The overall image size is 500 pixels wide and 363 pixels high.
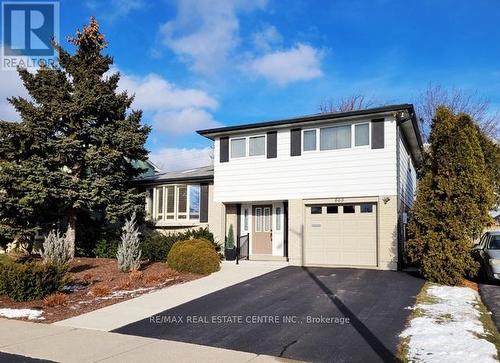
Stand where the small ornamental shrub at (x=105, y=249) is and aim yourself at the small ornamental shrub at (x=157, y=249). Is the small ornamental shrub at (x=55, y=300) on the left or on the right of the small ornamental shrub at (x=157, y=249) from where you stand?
right

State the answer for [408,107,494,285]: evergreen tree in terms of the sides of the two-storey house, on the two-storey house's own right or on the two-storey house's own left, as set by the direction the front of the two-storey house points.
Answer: on the two-storey house's own left

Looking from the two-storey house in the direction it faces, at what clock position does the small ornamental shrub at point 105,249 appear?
The small ornamental shrub is roughly at 2 o'clock from the two-storey house.

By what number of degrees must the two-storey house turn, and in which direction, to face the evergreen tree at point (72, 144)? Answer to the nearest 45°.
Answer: approximately 45° to its right

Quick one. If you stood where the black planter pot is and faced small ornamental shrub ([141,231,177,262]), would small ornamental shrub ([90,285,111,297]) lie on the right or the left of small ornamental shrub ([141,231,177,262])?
left

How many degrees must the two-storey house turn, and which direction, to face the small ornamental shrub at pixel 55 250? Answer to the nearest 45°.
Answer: approximately 45° to its right

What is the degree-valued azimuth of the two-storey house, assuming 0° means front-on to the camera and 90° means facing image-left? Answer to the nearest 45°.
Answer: approximately 45°

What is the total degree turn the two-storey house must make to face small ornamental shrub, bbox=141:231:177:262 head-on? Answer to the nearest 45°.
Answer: approximately 45° to its right
